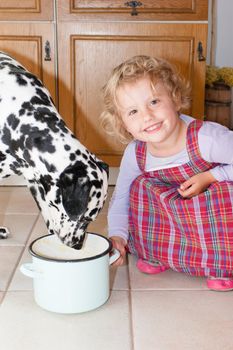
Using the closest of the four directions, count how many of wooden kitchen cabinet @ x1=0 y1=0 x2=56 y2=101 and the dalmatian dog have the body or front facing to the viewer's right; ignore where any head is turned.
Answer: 1

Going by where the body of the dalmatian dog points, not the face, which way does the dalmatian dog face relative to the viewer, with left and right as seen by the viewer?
facing to the right of the viewer

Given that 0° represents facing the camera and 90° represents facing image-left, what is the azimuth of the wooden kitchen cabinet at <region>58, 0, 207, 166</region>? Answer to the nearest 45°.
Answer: approximately 0°

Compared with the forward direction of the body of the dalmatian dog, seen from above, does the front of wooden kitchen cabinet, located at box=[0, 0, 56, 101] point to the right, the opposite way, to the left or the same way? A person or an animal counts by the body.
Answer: to the right

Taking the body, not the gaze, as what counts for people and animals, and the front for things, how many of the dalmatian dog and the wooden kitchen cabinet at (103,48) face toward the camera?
1
